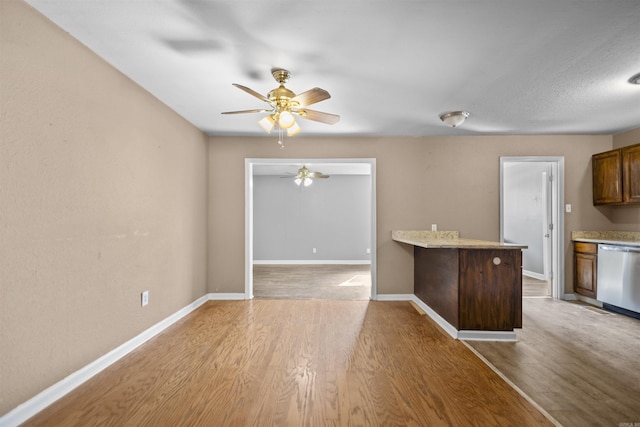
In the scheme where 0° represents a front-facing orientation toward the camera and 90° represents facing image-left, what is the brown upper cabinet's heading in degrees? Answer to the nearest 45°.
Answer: approximately 45°

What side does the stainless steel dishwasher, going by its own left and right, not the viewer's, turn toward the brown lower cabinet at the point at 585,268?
right

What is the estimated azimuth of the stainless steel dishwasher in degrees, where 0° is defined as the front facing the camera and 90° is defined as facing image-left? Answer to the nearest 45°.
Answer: approximately 45°

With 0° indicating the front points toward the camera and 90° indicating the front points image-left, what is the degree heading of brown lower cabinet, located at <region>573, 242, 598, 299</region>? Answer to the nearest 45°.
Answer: approximately 45°
